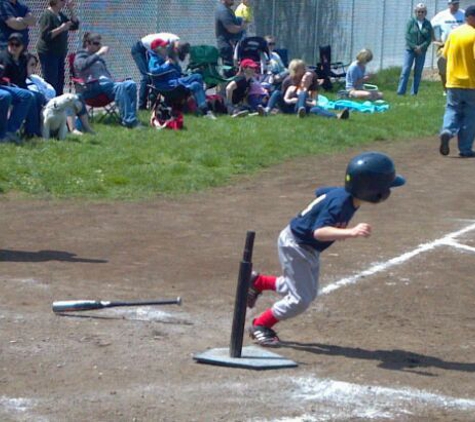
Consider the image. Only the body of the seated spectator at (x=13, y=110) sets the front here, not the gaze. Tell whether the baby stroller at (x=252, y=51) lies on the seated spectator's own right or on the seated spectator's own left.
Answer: on the seated spectator's own left

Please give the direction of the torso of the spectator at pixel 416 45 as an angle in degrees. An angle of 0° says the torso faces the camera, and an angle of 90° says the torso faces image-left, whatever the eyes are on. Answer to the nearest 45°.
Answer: approximately 0°

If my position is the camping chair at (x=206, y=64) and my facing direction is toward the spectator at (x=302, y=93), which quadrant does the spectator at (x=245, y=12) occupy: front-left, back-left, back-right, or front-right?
back-left

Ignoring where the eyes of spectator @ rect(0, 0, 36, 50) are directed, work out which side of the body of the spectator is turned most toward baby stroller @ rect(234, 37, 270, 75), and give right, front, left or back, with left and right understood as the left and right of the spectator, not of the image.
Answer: left

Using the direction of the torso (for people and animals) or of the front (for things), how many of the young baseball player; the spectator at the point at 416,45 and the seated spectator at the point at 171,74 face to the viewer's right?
2
